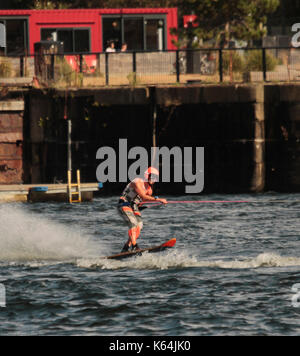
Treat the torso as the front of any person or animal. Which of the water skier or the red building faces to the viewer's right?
the water skier

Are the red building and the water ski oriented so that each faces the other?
no

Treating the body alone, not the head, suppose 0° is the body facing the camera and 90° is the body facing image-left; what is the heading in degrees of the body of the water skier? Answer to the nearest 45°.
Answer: approximately 270°

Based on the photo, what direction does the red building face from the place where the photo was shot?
facing the viewer

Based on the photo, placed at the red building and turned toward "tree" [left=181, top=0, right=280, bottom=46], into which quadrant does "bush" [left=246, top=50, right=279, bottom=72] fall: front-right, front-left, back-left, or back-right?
front-right

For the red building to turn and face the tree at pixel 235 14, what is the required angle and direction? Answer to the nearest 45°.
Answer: approximately 90° to its left

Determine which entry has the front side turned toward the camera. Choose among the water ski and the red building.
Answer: the red building

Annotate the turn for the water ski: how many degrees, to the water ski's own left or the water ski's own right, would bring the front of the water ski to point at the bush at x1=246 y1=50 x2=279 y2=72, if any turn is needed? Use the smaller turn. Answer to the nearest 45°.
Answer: approximately 90° to the water ski's own left

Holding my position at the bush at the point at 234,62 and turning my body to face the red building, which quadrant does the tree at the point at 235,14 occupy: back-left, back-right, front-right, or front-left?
front-right

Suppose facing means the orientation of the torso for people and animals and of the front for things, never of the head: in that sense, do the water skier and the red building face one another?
no

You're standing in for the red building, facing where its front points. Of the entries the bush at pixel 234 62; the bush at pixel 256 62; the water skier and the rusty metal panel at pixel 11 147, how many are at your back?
0

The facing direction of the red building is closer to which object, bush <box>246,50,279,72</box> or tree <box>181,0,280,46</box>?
the bush

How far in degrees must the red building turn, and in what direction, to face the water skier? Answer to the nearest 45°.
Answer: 0° — it already faces them

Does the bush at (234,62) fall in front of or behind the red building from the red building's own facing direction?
in front

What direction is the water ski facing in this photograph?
to the viewer's right

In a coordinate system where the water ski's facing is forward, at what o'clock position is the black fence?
The black fence is roughly at 9 o'clock from the water ski.

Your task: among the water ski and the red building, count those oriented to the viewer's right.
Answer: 1
